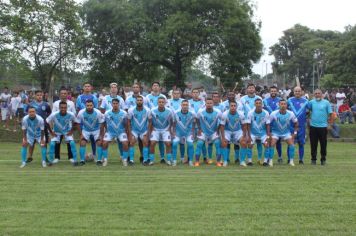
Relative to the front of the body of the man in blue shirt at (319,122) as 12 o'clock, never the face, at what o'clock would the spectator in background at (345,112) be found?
The spectator in background is roughly at 6 o'clock from the man in blue shirt.

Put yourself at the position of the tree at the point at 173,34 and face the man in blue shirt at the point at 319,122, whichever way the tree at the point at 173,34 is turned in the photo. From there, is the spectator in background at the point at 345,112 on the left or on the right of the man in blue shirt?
left

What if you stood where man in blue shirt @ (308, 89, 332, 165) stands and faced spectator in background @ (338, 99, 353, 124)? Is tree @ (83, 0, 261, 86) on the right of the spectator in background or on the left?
left

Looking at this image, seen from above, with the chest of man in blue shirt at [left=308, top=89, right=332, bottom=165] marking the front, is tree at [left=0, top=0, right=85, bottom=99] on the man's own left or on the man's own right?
on the man's own right

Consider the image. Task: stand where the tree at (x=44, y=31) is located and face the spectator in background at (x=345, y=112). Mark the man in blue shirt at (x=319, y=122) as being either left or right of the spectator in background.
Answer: right

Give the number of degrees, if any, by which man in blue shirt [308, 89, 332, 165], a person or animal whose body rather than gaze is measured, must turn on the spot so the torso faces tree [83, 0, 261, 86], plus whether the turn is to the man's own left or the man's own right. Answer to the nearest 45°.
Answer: approximately 135° to the man's own right

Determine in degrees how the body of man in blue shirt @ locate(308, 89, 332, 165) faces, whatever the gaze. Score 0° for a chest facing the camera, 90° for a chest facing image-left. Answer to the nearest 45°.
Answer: approximately 0°
